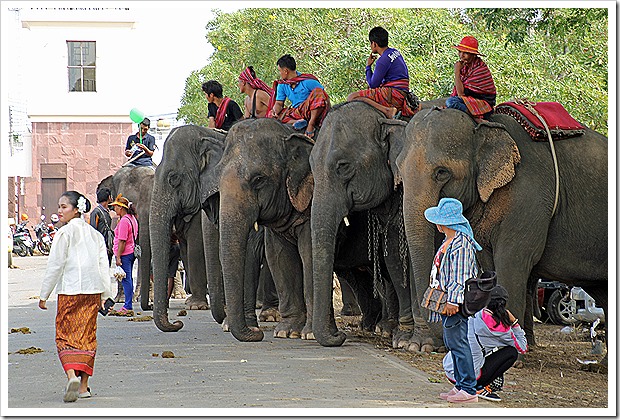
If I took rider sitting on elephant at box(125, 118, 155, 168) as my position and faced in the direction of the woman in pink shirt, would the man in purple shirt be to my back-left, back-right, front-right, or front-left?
front-left

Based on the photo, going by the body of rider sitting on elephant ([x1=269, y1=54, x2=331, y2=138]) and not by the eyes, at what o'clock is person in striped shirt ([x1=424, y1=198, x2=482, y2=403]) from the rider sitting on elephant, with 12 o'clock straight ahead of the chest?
The person in striped shirt is roughly at 10 o'clock from the rider sitting on elephant.

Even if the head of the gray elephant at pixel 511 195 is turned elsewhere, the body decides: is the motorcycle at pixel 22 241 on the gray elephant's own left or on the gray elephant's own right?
on the gray elephant's own right

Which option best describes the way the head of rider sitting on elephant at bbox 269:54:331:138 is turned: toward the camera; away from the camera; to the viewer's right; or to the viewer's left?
to the viewer's left

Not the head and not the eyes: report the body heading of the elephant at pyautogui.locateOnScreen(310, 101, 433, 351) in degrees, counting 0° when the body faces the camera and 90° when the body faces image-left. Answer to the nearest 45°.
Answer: approximately 45°

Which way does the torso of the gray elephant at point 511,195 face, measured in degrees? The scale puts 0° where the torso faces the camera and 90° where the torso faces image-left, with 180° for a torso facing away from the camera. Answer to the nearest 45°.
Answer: approximately 90°

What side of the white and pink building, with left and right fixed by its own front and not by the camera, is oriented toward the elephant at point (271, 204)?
front

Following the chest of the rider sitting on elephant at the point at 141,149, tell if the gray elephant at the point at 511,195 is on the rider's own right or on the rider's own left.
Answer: on the rider's own left

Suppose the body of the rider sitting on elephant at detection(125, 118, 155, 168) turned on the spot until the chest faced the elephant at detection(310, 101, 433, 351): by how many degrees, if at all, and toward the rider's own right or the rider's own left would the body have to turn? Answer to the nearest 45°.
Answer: approximately 45° to the rider's own left

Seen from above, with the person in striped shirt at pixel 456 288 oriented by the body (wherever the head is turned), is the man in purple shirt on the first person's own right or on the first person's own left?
on the first person's own right

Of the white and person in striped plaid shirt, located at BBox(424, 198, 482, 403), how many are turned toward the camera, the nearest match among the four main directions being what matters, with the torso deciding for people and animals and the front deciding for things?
1

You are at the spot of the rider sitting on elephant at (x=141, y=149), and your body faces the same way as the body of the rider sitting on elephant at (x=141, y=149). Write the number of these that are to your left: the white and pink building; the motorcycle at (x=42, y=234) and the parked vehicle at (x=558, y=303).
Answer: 1

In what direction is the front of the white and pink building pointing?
toward the camera

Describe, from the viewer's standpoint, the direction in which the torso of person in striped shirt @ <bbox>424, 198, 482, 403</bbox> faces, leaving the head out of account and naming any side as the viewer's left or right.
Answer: facing to the left of the viewer
